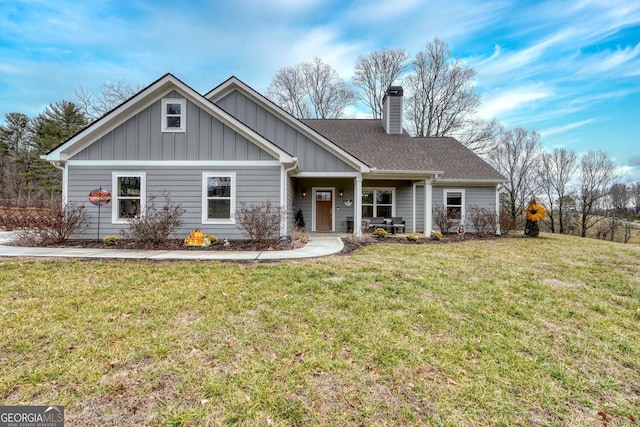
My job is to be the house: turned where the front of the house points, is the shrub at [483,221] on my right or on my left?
on my left

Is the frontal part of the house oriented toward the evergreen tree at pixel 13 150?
no

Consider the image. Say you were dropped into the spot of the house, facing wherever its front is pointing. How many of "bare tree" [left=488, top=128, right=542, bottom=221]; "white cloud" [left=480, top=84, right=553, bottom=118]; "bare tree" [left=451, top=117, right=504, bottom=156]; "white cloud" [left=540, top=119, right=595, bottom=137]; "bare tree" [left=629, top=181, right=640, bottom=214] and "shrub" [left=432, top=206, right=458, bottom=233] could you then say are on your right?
0

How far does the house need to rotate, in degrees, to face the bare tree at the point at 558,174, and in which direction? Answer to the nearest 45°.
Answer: approximately 135° to its left

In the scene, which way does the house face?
toward the camera

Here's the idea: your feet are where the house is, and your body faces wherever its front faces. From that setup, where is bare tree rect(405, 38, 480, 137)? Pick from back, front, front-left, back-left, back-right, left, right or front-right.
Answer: back-left

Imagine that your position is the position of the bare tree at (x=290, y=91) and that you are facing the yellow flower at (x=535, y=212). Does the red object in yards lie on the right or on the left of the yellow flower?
right

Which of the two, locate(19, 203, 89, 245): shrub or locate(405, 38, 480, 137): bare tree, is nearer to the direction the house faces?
the shrub

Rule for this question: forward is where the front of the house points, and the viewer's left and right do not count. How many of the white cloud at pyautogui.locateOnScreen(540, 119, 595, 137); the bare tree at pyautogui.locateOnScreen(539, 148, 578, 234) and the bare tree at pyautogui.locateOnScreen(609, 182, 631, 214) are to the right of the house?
0

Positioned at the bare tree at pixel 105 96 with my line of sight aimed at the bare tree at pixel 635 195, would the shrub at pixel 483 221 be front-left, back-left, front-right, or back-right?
front-right

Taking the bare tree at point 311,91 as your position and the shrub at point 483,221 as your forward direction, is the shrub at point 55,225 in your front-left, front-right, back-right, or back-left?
front-right

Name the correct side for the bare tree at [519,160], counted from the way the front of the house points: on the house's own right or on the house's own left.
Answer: on the house's own left

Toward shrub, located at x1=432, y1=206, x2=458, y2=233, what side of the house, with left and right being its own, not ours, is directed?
left

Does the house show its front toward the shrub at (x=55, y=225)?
no

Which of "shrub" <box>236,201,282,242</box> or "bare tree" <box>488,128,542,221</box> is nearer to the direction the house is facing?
the shrub

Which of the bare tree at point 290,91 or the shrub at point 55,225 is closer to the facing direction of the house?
the shrub

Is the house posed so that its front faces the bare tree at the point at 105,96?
no

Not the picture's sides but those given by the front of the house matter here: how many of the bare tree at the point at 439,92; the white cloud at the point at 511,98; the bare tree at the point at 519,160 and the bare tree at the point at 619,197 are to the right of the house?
0
